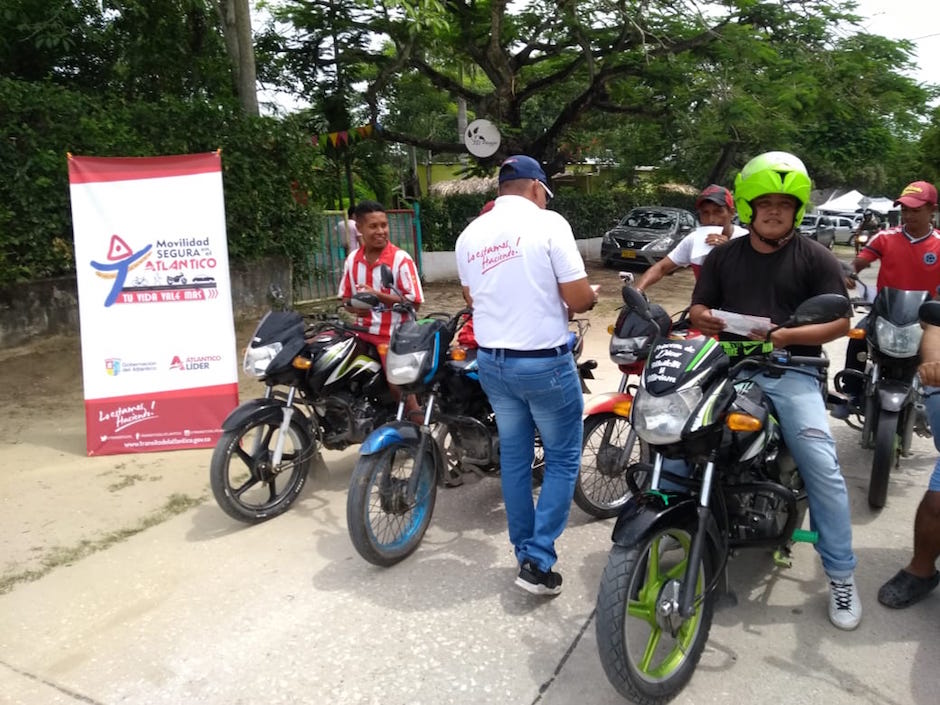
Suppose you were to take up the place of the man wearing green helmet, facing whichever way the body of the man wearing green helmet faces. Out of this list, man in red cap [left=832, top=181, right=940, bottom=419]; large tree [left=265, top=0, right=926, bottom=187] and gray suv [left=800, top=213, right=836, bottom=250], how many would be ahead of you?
0

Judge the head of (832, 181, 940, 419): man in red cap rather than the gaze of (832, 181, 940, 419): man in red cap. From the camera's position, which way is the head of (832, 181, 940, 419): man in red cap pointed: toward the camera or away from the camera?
toward the camera

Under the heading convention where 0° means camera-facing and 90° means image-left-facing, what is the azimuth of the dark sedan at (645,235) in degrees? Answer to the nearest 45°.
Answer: approximately 45°

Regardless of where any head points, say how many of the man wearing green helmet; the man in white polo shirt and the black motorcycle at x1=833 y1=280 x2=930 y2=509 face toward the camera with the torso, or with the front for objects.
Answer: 2

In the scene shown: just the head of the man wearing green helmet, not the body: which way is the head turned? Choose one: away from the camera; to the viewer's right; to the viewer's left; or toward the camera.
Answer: toward the camera

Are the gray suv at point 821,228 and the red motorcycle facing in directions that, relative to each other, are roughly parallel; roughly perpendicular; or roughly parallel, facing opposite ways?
roughly parallel

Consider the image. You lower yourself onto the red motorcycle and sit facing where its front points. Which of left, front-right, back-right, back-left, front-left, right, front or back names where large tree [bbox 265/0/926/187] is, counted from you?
back-right

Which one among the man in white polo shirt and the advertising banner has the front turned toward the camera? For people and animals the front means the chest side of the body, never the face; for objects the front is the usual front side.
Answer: the advertising banner

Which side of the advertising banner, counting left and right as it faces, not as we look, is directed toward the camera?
front

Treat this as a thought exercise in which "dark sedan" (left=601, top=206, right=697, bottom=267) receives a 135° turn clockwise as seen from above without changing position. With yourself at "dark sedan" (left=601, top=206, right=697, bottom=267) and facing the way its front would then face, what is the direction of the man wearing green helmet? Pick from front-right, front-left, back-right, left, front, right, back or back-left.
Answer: back

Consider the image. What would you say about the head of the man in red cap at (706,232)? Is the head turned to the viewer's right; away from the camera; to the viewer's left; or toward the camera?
toward the camera

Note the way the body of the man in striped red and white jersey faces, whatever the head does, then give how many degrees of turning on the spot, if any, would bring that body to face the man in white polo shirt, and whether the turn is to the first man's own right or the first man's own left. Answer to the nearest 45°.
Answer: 0° — they already face them

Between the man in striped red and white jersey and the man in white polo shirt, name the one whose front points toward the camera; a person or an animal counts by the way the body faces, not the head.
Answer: the man in striped red and white jersey

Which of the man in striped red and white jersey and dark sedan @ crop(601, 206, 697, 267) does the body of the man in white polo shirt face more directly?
the dark sedan

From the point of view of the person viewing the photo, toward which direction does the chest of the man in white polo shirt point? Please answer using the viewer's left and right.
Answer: facing away from the viewer and to the right of the viewer

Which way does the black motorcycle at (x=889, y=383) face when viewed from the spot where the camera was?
facing the viewer

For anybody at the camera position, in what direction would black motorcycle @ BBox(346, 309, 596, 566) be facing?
facing the viewer and to the left of the viewer
